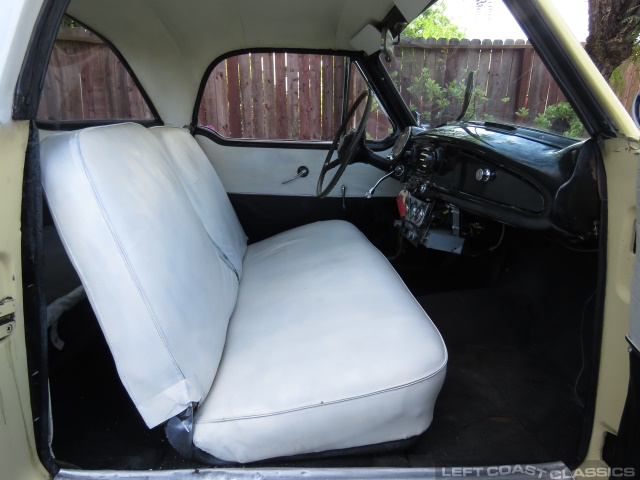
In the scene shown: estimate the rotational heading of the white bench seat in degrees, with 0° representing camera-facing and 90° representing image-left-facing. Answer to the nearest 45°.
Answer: approximately 270°

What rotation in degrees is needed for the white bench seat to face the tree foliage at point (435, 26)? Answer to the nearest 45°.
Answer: approximately 45° to its left

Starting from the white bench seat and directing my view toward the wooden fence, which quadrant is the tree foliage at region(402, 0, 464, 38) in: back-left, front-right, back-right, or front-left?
front-right

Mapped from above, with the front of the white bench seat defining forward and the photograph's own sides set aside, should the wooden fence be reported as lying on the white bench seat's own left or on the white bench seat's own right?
on the white bench seat's own left

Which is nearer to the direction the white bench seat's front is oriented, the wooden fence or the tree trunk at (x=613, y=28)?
the tree trunk

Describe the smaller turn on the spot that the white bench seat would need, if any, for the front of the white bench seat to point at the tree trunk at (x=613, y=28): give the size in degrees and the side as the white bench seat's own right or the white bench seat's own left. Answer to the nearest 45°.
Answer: approximately 45° to the white bench seat's own left
